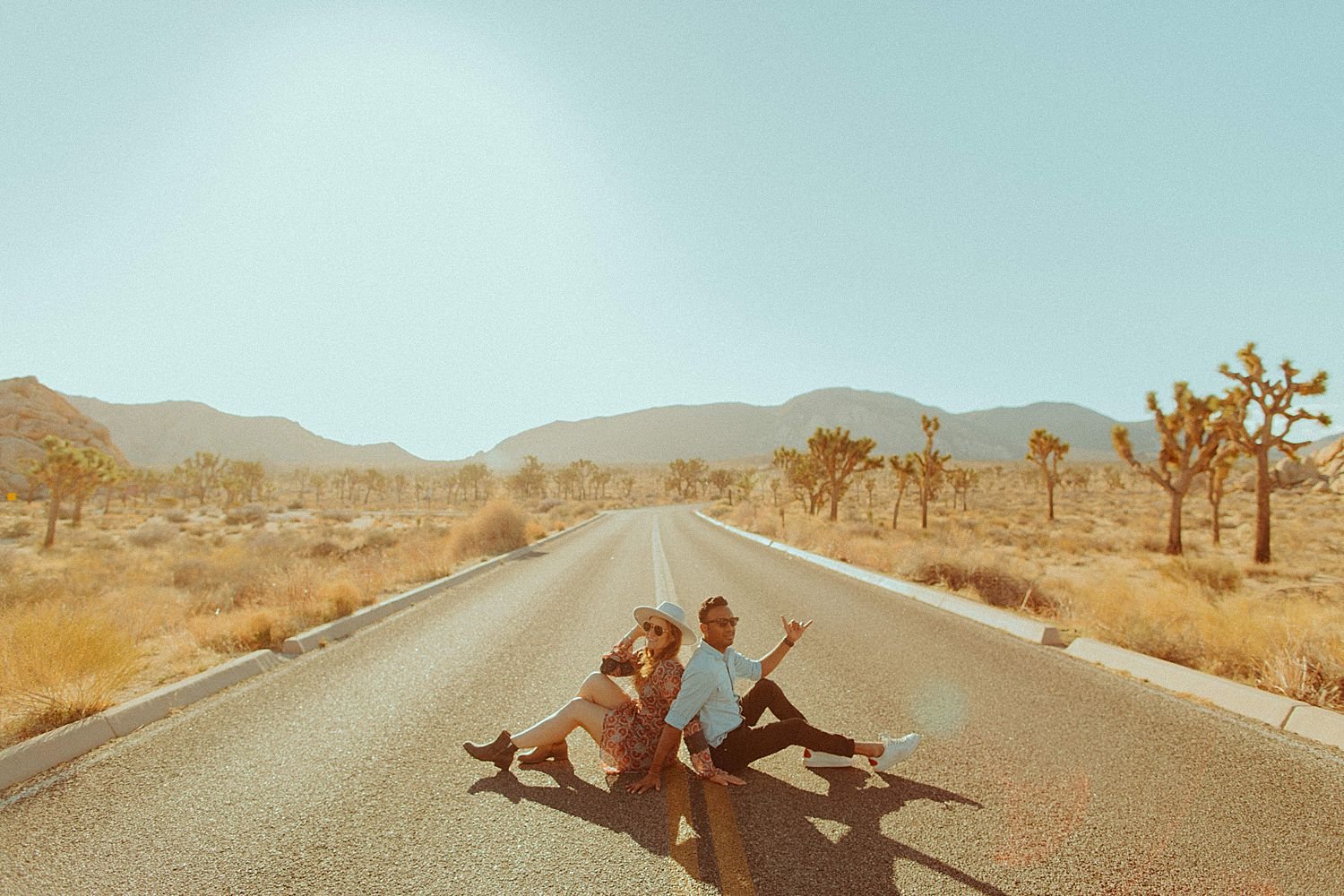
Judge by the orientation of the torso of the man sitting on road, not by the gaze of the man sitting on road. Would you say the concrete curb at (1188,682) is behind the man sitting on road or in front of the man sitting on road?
in front

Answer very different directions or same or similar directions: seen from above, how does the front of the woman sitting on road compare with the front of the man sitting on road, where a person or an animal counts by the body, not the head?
very different directions

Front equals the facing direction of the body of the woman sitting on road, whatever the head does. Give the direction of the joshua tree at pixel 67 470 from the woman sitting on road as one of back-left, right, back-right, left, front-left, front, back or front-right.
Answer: front-right

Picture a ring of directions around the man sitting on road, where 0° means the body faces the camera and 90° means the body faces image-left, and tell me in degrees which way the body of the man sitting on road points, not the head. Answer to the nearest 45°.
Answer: approximately 270°

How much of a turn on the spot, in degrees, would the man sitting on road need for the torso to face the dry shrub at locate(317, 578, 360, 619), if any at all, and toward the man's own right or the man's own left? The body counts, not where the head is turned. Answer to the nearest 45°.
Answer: approximately 135° to the man's own left

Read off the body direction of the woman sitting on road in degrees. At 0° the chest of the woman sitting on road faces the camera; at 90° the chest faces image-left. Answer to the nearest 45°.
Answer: approximately 90°

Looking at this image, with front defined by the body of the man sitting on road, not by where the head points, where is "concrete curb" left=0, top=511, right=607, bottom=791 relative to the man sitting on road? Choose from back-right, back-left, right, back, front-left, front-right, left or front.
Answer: back

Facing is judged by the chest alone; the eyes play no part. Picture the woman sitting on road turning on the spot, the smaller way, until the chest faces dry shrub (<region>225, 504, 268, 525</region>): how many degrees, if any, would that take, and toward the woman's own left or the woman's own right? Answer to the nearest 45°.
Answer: approximately 45° to the woman's own right

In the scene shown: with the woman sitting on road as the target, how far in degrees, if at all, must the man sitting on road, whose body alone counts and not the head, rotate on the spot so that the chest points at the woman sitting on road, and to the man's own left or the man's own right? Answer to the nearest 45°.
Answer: approximately 180°

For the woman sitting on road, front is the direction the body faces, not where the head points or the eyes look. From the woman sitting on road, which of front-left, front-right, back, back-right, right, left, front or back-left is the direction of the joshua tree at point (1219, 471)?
back-right

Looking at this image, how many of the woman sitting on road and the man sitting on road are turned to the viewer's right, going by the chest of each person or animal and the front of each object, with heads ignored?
1

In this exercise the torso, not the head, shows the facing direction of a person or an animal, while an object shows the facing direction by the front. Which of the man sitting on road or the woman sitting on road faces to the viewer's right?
the man sitting on road
